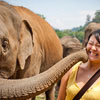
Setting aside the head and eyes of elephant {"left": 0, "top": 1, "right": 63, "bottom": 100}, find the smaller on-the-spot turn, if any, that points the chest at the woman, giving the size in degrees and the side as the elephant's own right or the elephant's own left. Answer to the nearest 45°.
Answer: approximately 90° to the elephant's own left

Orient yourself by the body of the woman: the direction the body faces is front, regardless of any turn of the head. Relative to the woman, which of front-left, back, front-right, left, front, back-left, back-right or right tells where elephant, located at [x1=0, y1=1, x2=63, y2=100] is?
back-right

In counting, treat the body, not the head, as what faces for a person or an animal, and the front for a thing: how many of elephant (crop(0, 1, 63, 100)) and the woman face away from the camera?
0

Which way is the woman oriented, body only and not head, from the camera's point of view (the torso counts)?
toward the camera
